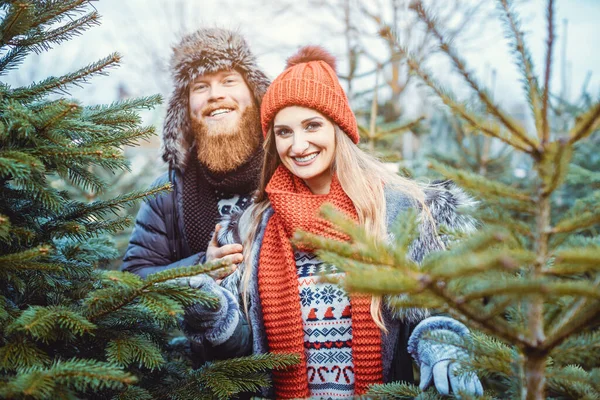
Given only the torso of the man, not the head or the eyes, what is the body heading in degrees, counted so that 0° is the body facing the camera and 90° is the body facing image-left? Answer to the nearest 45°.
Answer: approximately 315°

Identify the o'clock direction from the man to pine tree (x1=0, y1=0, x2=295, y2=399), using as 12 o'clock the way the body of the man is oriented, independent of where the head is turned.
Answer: The pine tree is roughly at 2 o'clock from the man.

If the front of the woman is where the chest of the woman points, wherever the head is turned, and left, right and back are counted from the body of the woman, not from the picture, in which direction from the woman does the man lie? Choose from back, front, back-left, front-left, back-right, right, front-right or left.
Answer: back-right

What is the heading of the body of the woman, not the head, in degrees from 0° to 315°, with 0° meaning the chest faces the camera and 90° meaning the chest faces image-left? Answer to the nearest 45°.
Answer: approximately 0°

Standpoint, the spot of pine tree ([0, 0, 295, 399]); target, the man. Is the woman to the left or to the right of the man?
right
